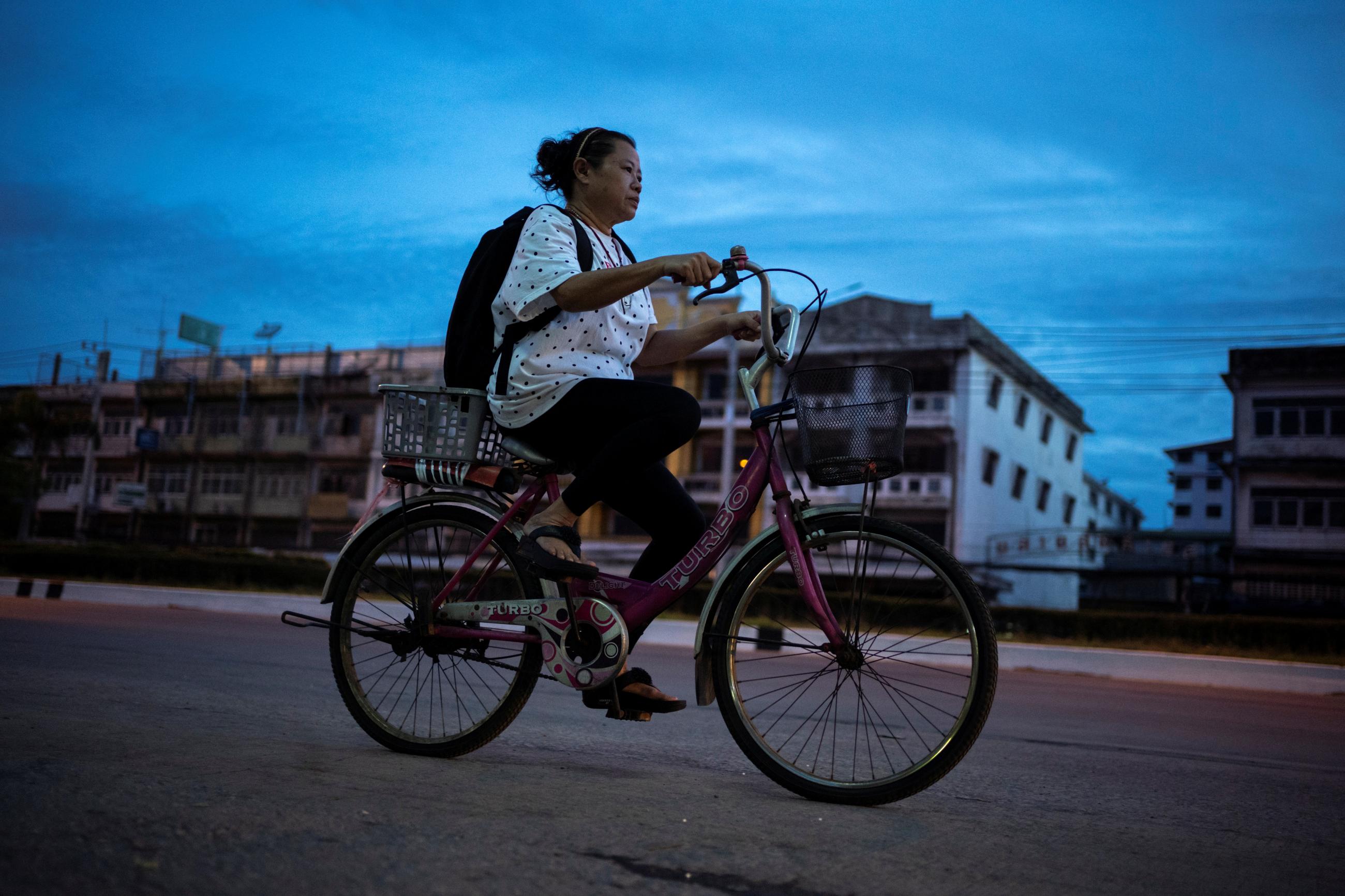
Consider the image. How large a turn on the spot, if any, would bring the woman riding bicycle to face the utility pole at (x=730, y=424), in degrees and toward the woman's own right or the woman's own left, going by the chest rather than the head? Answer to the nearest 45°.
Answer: approximately 90° to the woman's own left

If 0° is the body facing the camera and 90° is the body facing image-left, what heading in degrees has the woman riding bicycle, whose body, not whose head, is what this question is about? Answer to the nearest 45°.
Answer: approximately 270°

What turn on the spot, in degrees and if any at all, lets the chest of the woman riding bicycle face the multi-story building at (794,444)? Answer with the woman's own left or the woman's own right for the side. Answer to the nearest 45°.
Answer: approximately 90° to the woman's own left

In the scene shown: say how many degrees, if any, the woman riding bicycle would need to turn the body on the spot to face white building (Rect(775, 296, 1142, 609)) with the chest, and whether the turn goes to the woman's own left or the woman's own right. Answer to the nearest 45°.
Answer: approximately 90° to the woman's own left

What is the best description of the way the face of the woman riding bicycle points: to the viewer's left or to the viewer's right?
to the viewer's right

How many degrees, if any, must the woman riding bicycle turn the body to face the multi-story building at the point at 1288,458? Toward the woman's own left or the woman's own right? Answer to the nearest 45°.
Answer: approximately 45° to the woman's own left

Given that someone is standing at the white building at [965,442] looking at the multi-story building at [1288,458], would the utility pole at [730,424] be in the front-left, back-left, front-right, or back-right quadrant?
back-right
